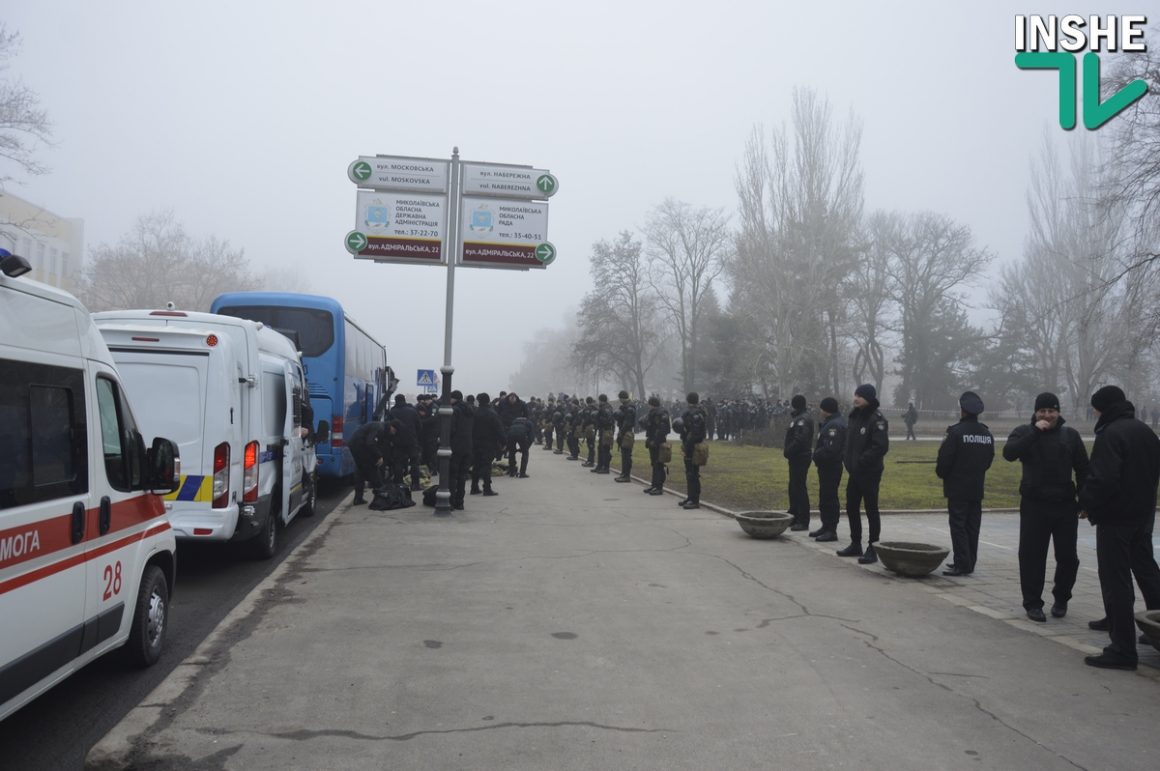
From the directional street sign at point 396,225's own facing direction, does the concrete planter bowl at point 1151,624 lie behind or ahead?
ahead

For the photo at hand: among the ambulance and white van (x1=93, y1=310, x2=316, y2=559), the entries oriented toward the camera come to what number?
0

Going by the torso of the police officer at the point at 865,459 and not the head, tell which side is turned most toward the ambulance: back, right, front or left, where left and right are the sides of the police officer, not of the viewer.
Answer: front

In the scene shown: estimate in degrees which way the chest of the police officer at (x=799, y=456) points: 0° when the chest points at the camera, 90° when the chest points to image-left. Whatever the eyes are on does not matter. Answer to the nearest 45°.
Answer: approximately 90°

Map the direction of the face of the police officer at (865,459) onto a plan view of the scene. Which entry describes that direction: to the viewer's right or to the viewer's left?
to the viewer's left

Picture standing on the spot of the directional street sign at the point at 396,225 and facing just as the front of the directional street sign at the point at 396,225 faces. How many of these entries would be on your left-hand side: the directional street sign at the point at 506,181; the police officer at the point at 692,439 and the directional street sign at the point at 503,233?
3

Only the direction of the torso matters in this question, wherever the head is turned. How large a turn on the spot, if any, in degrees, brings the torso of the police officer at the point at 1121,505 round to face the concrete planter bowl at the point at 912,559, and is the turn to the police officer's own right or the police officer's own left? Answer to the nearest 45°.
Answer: approximately 45° to the police officer's own right

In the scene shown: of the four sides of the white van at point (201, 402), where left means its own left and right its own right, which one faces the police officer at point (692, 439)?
right
